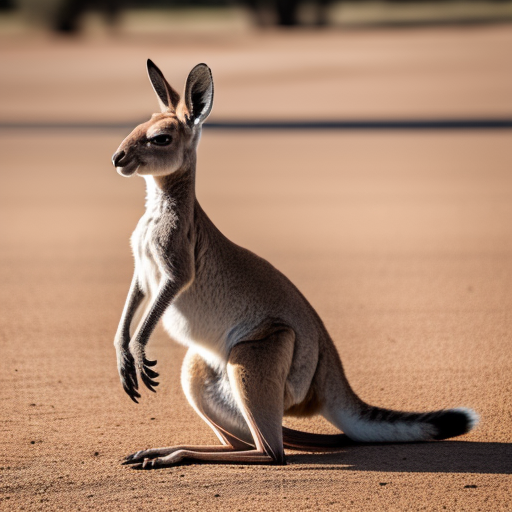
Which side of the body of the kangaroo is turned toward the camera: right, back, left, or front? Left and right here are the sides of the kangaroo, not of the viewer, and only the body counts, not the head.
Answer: left
